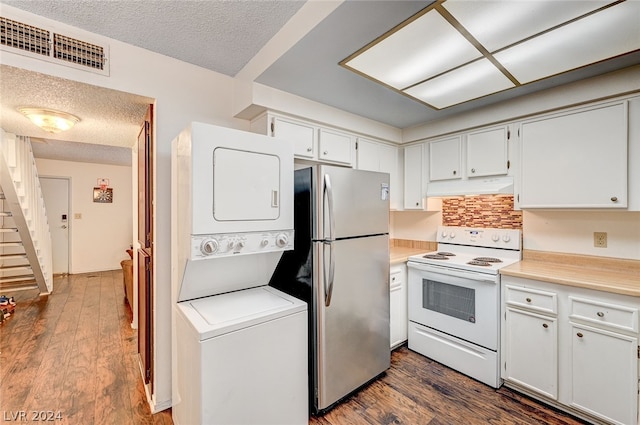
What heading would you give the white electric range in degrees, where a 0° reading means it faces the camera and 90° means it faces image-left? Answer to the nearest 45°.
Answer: approximately 45°

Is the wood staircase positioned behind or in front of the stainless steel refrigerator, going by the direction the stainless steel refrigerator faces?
behind

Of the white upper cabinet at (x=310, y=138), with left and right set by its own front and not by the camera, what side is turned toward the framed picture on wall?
back

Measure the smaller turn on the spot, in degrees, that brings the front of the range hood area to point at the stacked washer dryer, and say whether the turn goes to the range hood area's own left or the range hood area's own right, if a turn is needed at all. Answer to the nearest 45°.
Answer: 0° — it already faces it

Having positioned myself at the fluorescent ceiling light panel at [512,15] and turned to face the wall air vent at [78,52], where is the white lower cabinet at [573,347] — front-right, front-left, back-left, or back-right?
back-right
